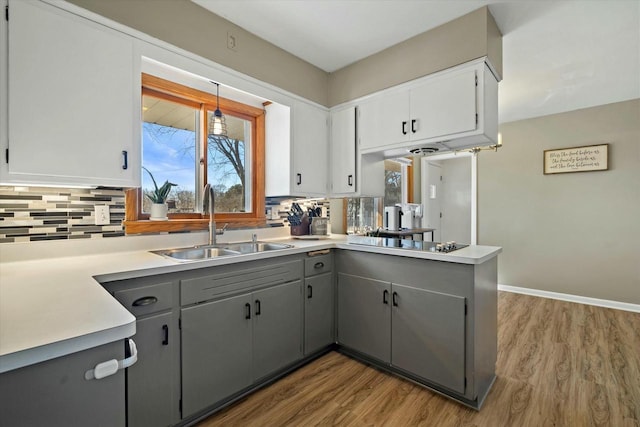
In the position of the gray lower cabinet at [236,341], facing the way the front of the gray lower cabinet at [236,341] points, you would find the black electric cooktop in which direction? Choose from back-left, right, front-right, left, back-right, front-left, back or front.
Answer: front-left

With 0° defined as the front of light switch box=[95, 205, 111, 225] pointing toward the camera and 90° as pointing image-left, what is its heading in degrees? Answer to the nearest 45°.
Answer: approximately 0°

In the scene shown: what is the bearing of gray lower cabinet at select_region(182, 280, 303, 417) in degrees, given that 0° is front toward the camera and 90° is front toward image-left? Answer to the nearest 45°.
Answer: approximately 315°

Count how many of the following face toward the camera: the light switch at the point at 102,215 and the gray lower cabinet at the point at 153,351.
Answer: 2

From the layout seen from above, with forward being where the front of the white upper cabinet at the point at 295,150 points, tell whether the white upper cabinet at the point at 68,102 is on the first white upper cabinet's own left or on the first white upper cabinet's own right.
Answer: on the first white upper cabinet's own right

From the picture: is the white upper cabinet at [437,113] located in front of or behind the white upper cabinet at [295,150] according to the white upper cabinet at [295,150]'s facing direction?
in front
